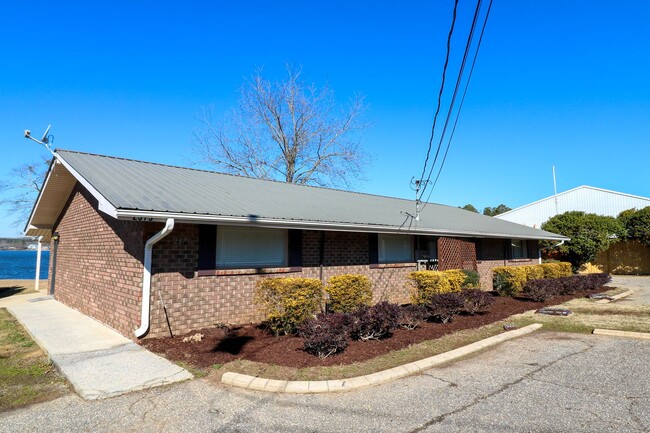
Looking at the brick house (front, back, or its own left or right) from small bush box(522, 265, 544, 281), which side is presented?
left

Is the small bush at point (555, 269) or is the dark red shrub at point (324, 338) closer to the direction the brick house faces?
the dark red shrub

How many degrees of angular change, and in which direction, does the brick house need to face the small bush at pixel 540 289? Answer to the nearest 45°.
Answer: approximately 45° to its left

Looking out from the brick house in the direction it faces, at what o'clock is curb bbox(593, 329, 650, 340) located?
The curb is roughly at 11 o'clock from the brick house.

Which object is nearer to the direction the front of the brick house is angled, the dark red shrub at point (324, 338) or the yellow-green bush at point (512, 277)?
the dark red shrub

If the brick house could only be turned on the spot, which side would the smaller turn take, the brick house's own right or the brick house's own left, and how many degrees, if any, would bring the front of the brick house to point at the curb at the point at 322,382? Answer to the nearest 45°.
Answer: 0° — it already faces it

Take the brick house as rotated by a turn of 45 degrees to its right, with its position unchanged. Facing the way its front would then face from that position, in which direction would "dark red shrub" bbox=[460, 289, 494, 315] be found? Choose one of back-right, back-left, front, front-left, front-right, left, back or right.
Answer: left

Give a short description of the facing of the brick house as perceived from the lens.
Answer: facing the viewer and to the right of the viewer

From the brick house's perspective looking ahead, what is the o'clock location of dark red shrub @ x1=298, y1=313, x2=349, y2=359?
The dark red shrub is roughly at 12 o'clock from the brick house.

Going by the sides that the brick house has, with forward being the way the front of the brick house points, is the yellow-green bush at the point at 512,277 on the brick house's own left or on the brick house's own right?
on the brick house's own left

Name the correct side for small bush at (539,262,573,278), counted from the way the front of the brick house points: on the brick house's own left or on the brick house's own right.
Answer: on the brick house's own left

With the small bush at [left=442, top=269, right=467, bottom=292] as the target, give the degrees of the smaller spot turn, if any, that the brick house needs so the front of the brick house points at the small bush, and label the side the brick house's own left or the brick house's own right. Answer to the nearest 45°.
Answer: approximately 45° to the brick house's own left
